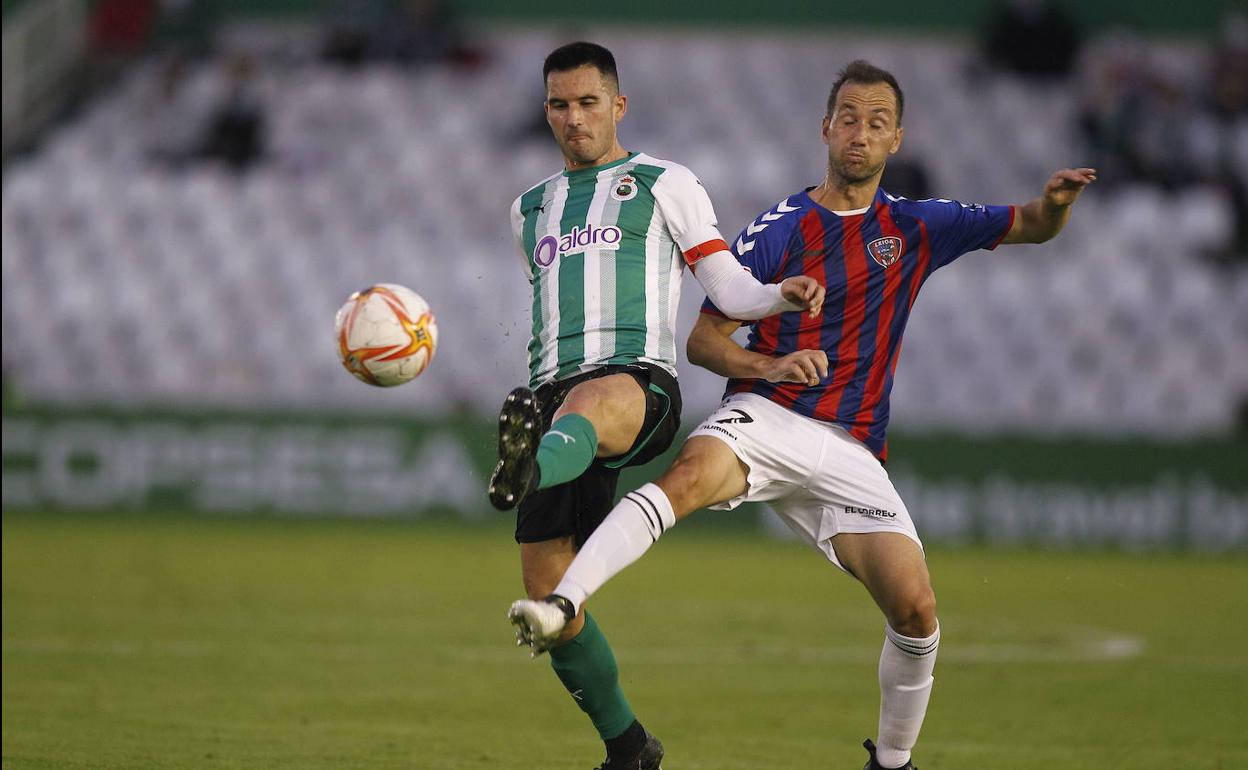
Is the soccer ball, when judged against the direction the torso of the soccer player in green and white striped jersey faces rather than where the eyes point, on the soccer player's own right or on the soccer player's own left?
on the soccer player's own right

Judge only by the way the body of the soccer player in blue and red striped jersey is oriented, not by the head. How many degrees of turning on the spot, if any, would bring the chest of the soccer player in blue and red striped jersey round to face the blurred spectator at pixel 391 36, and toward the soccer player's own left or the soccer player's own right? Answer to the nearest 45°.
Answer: approximately 180°

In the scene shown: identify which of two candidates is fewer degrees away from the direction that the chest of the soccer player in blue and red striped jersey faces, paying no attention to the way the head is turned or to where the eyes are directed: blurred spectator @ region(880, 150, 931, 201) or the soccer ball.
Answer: the soccer ball

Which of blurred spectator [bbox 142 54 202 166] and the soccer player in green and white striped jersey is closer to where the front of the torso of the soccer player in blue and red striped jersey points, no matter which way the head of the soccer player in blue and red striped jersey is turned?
the soccer player in green and white striped jersey

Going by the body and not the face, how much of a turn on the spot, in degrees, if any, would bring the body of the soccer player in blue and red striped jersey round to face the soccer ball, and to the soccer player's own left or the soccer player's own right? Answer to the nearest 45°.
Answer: approximately 90° to the soccer player's own right

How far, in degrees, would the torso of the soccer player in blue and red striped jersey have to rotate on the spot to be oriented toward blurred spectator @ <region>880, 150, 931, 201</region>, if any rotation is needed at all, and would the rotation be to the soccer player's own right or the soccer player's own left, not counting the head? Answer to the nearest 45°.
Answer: approximately 180°

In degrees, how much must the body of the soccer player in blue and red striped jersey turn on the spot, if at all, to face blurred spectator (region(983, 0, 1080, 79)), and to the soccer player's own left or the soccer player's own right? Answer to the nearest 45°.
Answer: approximately 180°

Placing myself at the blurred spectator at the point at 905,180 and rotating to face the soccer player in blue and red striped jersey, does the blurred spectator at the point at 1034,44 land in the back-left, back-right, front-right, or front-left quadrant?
back-left

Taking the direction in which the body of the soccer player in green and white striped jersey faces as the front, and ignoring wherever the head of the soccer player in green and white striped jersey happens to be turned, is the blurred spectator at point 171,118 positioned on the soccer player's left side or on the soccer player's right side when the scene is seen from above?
on the soccer player's right side

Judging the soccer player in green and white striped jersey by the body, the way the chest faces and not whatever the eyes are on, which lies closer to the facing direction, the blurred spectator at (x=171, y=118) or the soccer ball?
the soccer ball

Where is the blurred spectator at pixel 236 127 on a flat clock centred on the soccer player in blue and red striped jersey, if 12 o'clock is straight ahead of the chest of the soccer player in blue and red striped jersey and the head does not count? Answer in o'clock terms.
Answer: The blurred spectator is roughly at 5 o'clock from the soccer player in blue and red striped jersey.

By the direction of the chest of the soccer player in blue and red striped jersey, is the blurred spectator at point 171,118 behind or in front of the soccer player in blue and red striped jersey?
behind

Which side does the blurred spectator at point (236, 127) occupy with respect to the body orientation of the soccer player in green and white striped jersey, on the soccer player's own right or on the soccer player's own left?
on the soccer player's own right

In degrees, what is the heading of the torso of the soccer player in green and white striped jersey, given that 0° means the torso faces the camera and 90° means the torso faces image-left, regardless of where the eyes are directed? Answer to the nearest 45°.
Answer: approximately 45°

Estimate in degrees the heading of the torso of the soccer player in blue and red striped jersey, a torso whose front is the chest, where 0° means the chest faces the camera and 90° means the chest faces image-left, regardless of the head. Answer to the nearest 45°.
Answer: approximately 0°
